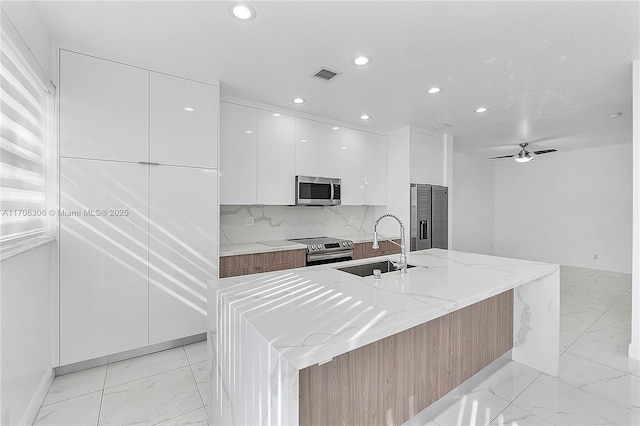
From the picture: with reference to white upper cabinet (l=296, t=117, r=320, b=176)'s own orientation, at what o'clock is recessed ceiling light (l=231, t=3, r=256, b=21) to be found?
The recessed ceiling light is roughly at 2 o'clock from the white upper cabinet.

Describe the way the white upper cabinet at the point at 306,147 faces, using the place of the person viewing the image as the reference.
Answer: facing the viewer and to the right of the viewer

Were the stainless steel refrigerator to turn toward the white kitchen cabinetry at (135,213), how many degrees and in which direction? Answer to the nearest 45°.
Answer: approximately 90° to its right

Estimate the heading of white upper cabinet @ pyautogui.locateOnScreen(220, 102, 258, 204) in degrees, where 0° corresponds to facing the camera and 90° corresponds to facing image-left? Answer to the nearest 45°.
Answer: approximately 315°

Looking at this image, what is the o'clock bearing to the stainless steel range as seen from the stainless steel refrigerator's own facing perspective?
The stainless steel range is roughly at 3 o'clock from the stainless steel refrigerator.

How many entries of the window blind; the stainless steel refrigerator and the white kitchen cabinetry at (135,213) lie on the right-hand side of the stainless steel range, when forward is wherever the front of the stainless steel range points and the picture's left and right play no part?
2

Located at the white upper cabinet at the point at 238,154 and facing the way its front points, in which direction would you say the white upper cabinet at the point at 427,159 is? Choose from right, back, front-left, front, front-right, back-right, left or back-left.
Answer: front-left

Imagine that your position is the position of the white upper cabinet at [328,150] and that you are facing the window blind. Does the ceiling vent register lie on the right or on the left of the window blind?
left

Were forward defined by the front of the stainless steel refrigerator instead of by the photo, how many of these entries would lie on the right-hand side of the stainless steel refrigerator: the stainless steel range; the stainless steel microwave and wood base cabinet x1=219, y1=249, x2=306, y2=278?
3

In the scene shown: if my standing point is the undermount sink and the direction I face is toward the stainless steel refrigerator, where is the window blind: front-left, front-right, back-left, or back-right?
back-left

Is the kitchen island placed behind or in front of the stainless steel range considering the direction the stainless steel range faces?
in front

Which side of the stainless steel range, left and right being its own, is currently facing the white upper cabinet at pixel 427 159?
left

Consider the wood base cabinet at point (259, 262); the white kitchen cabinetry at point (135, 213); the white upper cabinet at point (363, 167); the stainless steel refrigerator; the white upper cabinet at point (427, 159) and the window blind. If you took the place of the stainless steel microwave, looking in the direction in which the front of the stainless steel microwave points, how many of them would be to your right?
3
